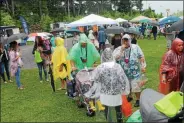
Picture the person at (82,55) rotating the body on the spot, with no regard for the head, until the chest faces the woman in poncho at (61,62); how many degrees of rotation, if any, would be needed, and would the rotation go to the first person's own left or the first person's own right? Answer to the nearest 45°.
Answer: approximately 135° to the first person's own right

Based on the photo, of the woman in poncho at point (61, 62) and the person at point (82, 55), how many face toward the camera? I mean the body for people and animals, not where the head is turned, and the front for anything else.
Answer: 1

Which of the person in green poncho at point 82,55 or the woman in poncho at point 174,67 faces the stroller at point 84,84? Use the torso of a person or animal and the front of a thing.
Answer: the person in green poncho

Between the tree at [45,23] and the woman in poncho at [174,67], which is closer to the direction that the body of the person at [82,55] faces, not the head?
the woman in poncho

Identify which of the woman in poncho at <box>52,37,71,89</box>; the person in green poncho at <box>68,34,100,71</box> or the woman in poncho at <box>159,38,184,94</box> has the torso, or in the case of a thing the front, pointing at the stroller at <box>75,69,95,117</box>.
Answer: the person in green poncho
